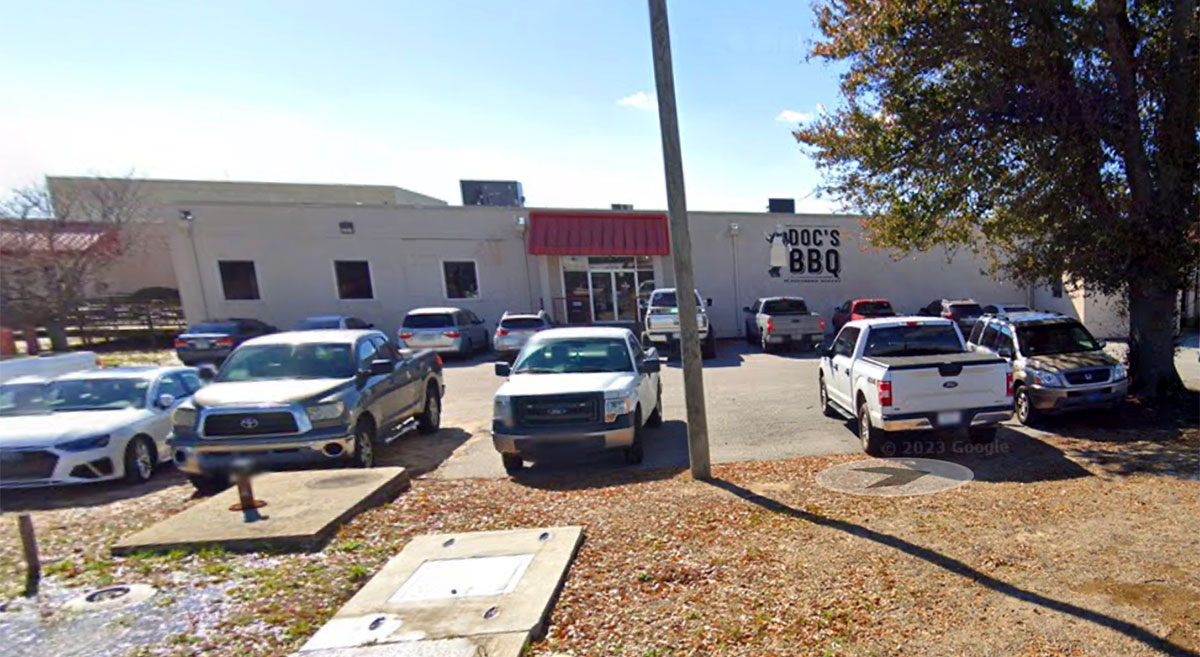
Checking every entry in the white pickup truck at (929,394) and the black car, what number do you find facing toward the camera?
0

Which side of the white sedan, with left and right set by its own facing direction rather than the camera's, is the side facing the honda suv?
left

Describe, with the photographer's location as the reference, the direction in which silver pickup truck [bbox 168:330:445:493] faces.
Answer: facing the viewer and to the left of the viewer

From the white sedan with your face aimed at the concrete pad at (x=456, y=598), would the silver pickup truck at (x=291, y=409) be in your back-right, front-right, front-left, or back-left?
front-left

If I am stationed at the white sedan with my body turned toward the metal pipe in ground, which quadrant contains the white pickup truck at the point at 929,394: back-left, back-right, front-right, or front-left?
front-left

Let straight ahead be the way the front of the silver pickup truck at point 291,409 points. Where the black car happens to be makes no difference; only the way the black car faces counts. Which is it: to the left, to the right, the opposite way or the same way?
the opposite way

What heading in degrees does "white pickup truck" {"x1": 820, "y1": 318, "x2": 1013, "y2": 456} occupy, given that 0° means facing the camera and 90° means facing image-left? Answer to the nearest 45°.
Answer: approximately 135°

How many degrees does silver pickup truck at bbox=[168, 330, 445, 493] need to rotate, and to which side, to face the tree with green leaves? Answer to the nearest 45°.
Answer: approximately 135° to its left

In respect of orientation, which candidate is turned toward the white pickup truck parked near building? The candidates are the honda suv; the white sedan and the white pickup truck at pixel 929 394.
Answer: the white pickup truck

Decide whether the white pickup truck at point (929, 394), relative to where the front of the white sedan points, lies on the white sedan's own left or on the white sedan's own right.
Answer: on the white sedan's own left

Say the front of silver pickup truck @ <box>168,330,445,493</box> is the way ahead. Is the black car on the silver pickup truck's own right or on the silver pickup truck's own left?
on the silver pickup truck's own right

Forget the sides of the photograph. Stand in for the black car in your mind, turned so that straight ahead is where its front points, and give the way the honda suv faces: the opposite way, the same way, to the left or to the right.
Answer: the opposite way

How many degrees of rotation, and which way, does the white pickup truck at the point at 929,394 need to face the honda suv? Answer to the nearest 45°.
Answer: approximately 90° to its right

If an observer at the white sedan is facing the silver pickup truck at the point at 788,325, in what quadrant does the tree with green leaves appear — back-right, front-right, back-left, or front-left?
front-right

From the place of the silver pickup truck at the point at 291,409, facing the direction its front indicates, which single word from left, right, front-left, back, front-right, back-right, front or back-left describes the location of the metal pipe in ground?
front
